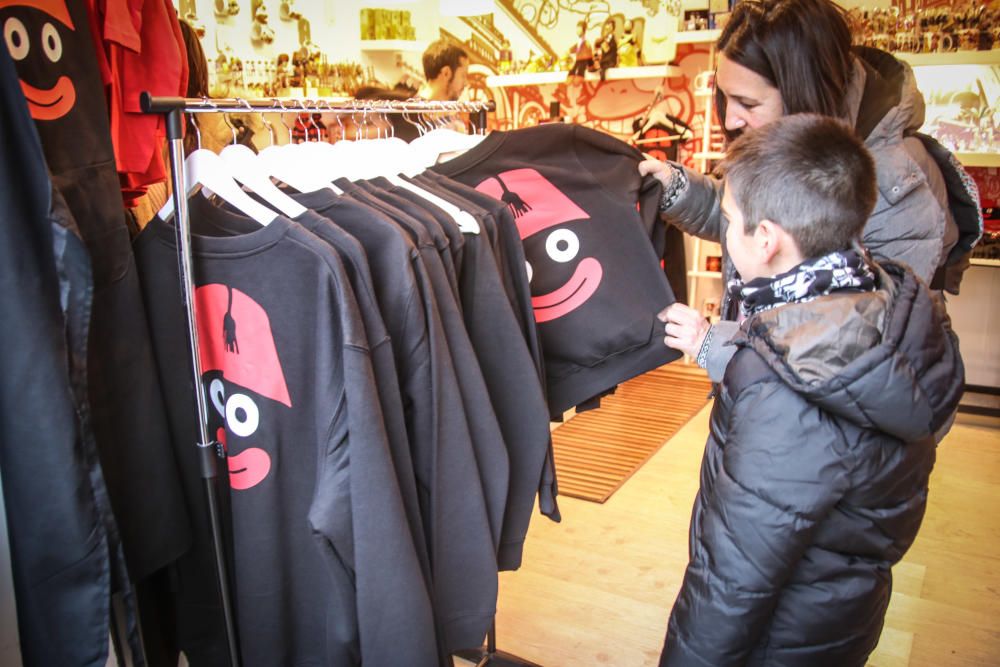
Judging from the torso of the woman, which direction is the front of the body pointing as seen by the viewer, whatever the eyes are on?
to the viewer's left

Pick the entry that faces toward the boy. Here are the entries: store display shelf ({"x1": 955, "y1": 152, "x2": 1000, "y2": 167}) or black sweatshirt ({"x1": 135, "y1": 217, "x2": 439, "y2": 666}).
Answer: the store display shelf

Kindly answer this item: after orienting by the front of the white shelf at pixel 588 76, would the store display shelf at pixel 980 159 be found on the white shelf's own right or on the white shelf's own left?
on the white shelf's own left

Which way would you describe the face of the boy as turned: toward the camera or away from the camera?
away from the camera
